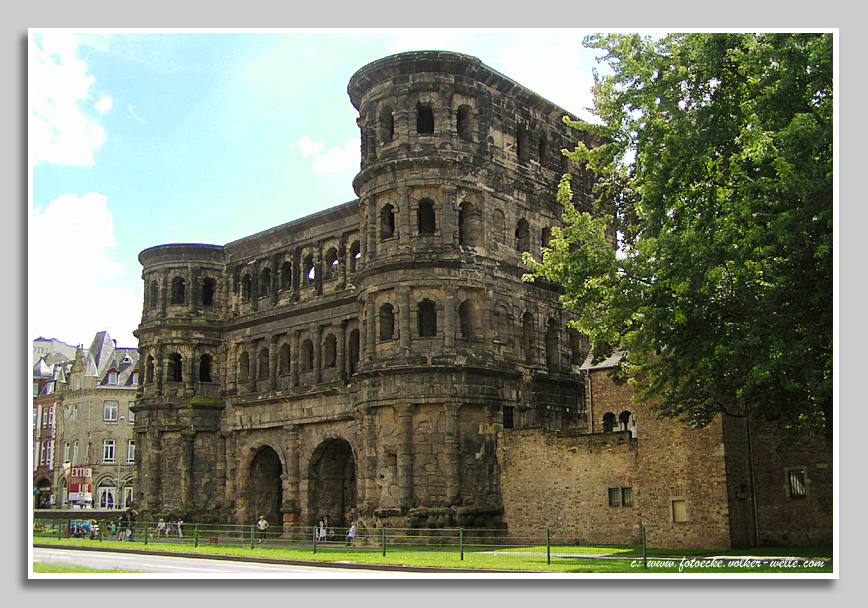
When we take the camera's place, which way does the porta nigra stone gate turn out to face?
facing the viewer and to the left of the viewer

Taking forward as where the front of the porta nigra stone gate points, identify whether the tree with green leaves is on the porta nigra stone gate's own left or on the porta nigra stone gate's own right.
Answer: on the porta nigra stone gate's own left
